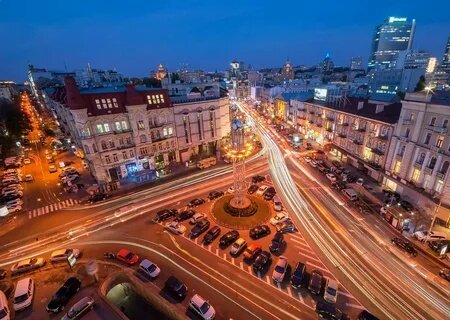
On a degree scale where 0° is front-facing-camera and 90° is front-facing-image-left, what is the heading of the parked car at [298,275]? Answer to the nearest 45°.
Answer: approximately 0°

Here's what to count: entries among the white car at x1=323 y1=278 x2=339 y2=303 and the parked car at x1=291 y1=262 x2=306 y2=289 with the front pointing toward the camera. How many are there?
2

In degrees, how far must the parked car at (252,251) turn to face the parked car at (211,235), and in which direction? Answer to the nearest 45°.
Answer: approximately 90° to its right

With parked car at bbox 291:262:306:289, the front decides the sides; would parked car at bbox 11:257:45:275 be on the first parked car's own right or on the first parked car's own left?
on the first parked car's own right

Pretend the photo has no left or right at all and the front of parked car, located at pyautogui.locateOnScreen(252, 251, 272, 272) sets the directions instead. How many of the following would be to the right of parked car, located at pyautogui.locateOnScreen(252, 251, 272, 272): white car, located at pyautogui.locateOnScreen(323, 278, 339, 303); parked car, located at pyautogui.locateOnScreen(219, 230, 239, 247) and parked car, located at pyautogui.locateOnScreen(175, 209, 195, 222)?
2

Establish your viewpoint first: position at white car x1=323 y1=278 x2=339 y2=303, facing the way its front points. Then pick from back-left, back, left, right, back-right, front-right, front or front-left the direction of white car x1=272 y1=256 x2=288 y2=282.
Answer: right

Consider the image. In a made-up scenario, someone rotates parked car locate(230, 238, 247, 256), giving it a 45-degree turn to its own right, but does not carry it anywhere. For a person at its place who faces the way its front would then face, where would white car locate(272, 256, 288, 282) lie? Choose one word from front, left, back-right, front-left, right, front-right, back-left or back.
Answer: back-left

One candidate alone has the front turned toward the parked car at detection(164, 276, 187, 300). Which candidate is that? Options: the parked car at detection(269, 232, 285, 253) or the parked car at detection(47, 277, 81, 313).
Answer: the parked car at detection(269, 232, 285, 253)

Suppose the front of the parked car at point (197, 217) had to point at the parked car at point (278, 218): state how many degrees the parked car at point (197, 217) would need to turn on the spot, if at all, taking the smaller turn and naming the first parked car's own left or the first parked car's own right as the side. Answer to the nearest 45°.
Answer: approximately 135° to the first parked car's own left

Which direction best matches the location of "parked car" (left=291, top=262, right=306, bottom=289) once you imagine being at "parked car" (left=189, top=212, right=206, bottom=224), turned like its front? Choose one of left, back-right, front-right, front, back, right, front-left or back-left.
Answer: left

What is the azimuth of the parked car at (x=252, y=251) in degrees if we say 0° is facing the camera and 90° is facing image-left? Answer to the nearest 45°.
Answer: approximately 45°

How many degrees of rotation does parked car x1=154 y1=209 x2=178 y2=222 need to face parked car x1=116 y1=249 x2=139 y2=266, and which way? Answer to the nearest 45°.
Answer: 0° — it already faces it

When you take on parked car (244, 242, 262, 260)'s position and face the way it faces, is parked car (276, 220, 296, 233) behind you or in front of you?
behind

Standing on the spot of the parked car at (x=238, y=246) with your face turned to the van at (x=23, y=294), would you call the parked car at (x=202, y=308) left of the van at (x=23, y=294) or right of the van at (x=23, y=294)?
left
